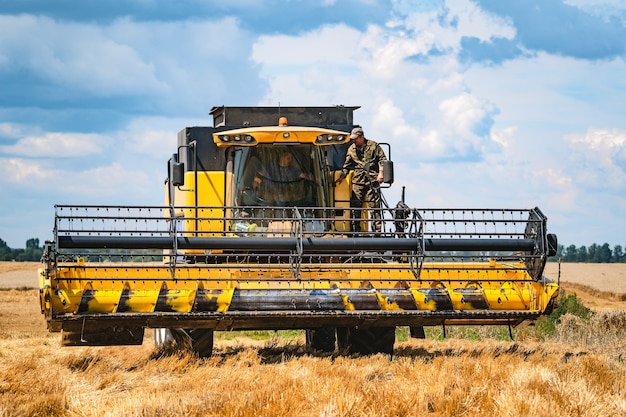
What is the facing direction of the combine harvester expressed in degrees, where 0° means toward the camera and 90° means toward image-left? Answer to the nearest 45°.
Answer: approximately 0°
